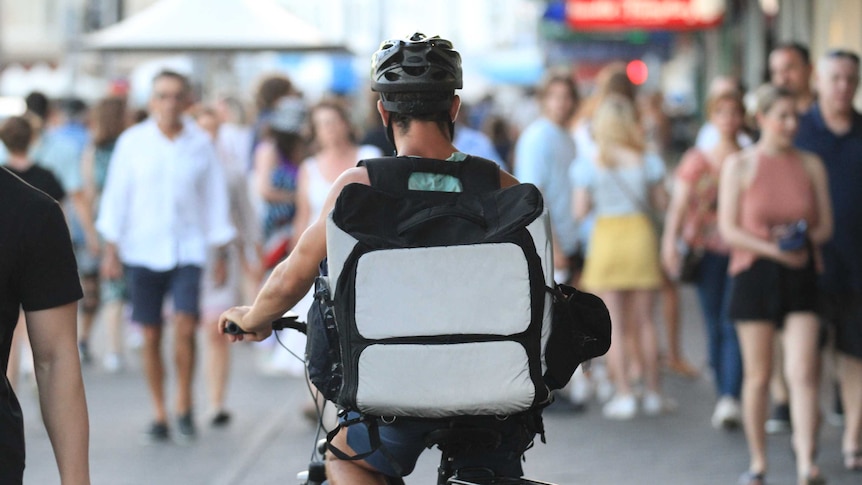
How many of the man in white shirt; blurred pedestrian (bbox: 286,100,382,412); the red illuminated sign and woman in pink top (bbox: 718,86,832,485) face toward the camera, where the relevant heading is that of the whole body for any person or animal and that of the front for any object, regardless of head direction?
4

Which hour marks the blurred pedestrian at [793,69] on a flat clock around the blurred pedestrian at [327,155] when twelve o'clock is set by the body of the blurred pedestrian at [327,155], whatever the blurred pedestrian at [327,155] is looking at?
the blurred pedestrian at [793,69] is roughly at 9 o'clock from the blurred pedestrian at [327,155].

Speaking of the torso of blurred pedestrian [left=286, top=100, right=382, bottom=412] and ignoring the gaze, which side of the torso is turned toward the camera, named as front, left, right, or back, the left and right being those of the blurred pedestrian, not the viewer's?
front

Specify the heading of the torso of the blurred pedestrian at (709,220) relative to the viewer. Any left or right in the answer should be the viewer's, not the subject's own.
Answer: facing the viewer

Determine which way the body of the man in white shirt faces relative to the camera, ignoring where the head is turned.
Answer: toward the camera

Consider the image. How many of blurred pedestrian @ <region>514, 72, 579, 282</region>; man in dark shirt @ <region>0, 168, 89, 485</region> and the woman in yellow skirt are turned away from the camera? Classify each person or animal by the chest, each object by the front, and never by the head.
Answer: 2

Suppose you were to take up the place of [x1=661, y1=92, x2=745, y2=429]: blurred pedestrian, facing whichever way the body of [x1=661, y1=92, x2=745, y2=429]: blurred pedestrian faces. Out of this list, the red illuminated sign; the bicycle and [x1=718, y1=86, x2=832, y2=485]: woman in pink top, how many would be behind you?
1

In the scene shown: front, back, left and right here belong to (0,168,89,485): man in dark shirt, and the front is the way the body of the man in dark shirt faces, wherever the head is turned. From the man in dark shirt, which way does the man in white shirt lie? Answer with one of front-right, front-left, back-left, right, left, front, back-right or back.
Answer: front

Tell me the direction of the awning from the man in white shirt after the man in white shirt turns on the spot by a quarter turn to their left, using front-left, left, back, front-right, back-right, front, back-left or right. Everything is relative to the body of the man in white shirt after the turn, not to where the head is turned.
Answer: left

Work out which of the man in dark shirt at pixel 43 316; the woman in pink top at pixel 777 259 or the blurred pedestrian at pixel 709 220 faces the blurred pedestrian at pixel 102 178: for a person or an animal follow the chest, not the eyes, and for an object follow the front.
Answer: the man in dark shirt

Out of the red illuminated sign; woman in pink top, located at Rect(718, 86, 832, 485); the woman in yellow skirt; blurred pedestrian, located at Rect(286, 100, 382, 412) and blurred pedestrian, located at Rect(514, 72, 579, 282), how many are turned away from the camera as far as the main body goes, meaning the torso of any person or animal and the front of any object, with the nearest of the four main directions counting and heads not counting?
1

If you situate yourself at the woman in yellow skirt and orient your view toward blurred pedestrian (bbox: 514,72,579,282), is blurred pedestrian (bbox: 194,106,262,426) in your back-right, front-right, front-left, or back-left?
front-left

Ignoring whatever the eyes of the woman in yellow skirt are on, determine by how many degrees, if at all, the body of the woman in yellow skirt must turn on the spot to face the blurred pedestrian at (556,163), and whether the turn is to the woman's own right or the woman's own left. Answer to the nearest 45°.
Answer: approximately 90° to the woman's own left

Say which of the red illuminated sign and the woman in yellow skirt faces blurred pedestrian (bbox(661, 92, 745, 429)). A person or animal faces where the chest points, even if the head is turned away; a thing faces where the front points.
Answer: the red illuminated sign

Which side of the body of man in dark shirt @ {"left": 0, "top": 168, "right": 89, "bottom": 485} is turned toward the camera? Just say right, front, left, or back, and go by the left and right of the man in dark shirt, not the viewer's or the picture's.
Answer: back

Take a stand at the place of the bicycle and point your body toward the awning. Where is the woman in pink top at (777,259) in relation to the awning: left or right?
right

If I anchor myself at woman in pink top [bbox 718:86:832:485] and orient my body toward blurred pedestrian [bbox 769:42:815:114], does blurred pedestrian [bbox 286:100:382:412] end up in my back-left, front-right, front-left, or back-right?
front-left

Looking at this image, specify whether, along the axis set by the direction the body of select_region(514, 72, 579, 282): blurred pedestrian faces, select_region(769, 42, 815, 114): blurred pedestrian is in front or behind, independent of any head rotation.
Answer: in front

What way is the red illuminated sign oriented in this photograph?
toward the camera

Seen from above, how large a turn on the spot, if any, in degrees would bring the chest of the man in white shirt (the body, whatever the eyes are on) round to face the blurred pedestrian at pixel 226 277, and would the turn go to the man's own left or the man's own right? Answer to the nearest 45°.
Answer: approximately 135° to the man's own left

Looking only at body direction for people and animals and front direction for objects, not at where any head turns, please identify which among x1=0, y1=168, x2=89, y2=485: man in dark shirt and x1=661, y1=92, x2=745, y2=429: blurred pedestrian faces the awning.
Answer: the man in dark shirt

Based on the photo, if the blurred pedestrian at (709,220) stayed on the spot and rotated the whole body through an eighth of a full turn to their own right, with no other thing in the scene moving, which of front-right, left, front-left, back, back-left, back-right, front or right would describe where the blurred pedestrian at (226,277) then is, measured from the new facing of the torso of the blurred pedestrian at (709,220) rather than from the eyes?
front-right

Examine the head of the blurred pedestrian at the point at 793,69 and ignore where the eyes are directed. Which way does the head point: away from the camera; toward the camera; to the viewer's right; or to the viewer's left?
toward the camera

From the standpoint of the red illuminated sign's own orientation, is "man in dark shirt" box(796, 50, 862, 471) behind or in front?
in front
